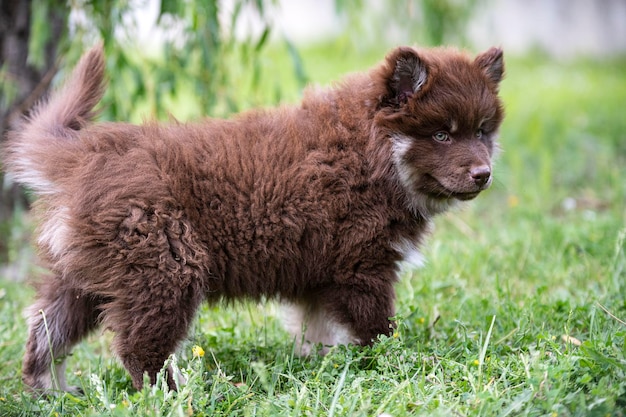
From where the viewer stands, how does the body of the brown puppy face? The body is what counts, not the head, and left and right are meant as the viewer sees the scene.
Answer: facing to the right of the viewer
